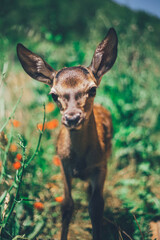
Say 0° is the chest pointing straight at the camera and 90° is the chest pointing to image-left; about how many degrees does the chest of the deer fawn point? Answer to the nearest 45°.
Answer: approximately 0°

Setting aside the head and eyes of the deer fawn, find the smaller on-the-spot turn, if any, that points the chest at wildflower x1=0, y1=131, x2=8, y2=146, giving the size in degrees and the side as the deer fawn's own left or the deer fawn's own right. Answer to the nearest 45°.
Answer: approximately 90° to the deer fawn's own right
